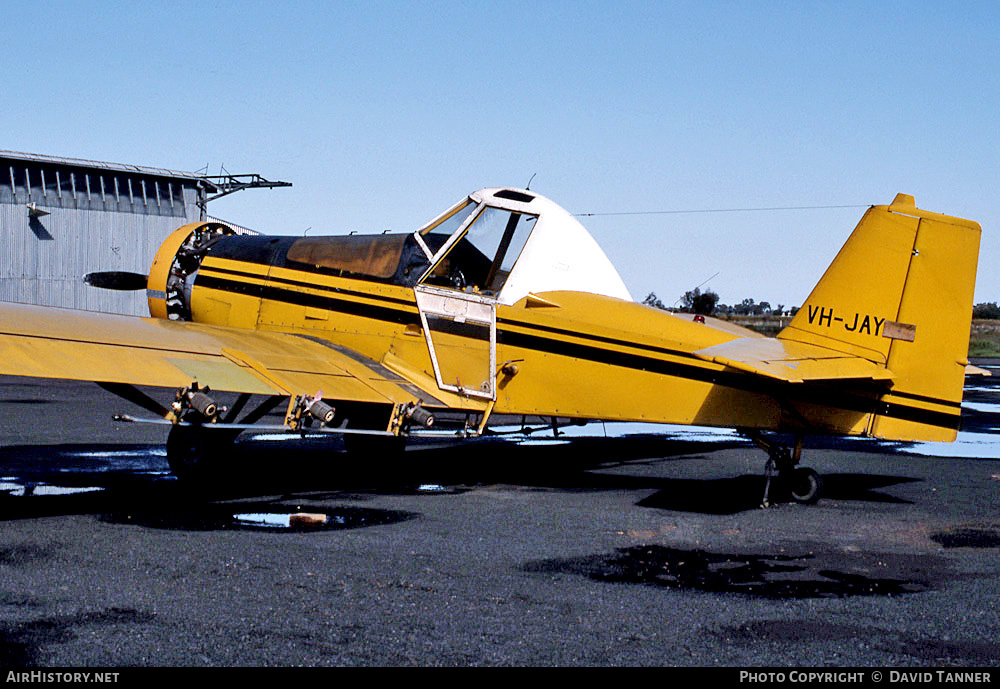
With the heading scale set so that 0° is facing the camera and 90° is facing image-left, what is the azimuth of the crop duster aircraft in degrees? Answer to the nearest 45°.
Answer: approximately 135°
